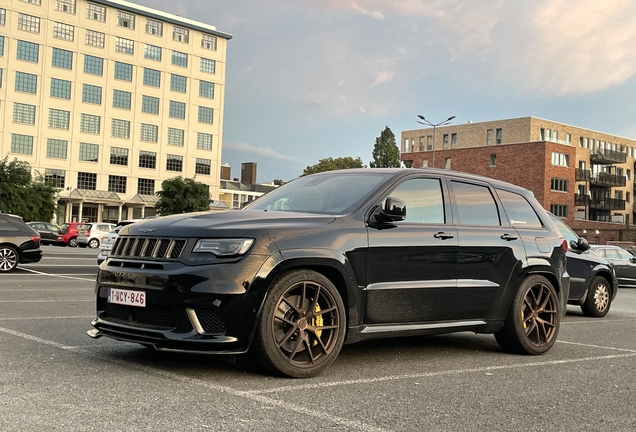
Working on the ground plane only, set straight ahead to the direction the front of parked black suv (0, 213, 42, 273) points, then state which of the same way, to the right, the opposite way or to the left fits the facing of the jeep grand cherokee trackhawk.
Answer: the same way

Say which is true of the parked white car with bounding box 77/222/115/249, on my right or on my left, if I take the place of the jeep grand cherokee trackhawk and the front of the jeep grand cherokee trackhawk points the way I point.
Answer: on my right

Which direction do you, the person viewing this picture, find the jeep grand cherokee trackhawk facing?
facing the viewer and to the left of the viewer

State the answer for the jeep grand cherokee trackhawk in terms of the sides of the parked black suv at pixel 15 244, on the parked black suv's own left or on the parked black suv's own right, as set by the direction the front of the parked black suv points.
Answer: on the parked black suv's own left

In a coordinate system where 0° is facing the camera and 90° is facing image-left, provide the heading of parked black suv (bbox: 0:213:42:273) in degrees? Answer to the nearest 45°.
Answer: approximately 90°

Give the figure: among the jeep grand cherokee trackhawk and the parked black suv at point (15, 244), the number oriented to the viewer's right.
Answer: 0

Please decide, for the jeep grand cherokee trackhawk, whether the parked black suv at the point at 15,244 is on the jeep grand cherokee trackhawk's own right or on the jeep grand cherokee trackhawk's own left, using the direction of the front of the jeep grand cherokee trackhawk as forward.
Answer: on the jeep grand cherokee trackhawk's own right

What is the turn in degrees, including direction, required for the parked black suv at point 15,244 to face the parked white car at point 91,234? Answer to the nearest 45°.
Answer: approximately 90° to its right
